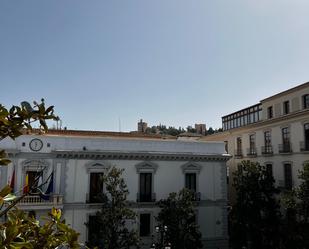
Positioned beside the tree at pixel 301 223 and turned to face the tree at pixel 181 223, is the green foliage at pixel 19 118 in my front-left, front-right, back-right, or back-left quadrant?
front-left

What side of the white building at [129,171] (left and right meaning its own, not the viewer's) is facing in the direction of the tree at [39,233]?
front

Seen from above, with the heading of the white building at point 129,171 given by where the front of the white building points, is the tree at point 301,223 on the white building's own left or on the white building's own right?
on the white building's own left

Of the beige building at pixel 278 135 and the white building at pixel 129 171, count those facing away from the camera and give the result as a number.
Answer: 0

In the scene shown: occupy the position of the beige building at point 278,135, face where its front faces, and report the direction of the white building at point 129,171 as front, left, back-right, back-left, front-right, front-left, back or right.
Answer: front

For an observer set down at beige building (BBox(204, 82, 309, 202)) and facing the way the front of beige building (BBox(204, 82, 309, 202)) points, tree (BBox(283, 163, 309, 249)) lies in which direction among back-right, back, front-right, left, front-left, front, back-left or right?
front-left

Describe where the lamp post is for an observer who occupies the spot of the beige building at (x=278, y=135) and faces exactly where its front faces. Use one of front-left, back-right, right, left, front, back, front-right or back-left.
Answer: front

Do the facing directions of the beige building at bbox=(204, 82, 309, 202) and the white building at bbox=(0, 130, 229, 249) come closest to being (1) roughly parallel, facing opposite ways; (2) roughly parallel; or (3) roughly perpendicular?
roughly perpendicular

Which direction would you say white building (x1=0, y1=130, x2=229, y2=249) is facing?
toward the camera

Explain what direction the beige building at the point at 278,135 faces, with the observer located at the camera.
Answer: facing the viewer and to the left of the viewer

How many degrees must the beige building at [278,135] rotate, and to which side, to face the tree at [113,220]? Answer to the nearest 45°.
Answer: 0° — it already faces it

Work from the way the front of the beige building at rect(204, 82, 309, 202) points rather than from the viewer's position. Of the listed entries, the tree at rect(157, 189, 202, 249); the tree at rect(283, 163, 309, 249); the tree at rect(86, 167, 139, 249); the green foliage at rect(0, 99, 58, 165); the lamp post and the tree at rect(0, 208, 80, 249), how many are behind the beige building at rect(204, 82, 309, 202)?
0

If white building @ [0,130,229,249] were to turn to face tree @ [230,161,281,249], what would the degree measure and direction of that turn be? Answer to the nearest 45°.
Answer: approximately 90° to its left

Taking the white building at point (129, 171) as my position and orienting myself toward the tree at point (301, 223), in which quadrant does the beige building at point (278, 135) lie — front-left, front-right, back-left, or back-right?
front-left

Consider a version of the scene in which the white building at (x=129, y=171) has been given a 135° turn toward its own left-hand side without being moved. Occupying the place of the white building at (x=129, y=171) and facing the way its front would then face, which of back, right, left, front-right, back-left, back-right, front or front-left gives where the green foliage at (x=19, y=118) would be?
back-right

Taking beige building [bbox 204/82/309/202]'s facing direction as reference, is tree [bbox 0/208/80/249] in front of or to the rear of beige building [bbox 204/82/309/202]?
in front

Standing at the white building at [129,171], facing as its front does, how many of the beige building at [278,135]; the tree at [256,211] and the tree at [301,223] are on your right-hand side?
0
